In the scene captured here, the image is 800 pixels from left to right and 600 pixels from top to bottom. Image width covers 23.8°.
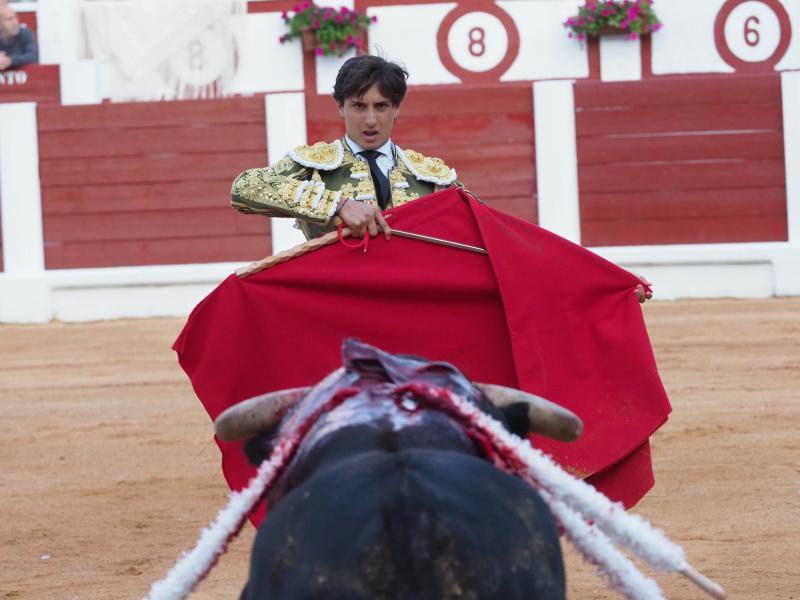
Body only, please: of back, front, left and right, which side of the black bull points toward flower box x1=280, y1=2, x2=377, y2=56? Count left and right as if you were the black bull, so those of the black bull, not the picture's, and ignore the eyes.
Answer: front

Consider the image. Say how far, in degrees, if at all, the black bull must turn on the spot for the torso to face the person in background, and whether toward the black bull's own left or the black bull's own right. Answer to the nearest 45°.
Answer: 0° — it already faces them

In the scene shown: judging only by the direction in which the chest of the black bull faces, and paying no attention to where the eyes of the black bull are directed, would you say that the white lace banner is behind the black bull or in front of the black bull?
in front

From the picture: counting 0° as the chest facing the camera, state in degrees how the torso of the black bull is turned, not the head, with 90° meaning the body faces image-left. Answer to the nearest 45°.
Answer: approximately 180°

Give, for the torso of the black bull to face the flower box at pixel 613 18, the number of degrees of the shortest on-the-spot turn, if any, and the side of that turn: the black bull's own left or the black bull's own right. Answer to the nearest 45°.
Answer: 0° — it already faces it
